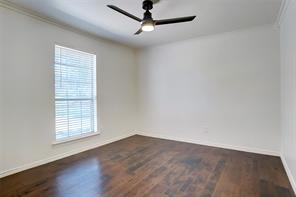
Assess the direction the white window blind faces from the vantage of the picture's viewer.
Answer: facing the viewer and to the right of the viewer
